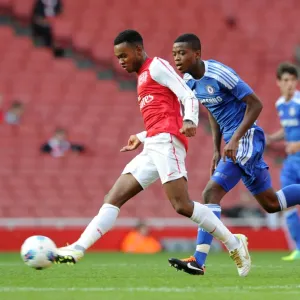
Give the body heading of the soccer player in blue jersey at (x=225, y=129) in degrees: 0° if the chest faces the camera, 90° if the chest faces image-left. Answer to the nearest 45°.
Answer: approximately 45°

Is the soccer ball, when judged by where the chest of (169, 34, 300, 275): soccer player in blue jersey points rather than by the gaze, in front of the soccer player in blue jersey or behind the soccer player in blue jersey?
in front

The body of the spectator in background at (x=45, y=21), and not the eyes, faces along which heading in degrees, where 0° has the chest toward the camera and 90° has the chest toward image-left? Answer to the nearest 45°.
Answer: approximately 315°

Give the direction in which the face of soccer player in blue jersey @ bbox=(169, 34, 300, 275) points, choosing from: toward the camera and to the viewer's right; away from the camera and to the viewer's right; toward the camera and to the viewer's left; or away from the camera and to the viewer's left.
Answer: toward the camera and to the viewer's left

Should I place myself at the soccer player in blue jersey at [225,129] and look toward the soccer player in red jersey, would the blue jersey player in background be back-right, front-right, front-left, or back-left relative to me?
back-right

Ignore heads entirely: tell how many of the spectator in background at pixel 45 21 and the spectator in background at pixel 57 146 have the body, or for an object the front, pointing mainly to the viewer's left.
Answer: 0

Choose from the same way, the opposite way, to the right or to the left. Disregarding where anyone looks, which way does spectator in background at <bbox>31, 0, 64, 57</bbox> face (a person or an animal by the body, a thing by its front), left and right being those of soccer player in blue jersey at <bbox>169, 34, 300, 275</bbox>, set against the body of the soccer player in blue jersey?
to the left

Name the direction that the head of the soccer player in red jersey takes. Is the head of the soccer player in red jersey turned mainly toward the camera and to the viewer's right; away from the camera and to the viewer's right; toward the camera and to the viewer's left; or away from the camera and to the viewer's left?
toward the camera and to the viewer's left

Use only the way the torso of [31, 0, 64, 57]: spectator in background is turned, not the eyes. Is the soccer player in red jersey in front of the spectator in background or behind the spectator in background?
in front

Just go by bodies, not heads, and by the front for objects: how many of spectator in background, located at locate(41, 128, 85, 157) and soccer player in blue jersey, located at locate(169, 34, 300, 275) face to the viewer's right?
0

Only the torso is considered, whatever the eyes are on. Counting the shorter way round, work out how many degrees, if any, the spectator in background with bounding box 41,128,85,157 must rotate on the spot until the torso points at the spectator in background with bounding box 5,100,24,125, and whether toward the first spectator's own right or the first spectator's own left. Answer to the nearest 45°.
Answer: approximately 135° to the first spectator's own right

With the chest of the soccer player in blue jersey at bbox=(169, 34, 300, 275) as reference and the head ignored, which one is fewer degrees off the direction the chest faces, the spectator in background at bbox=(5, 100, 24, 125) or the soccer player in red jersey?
the soccer player in red jersey
